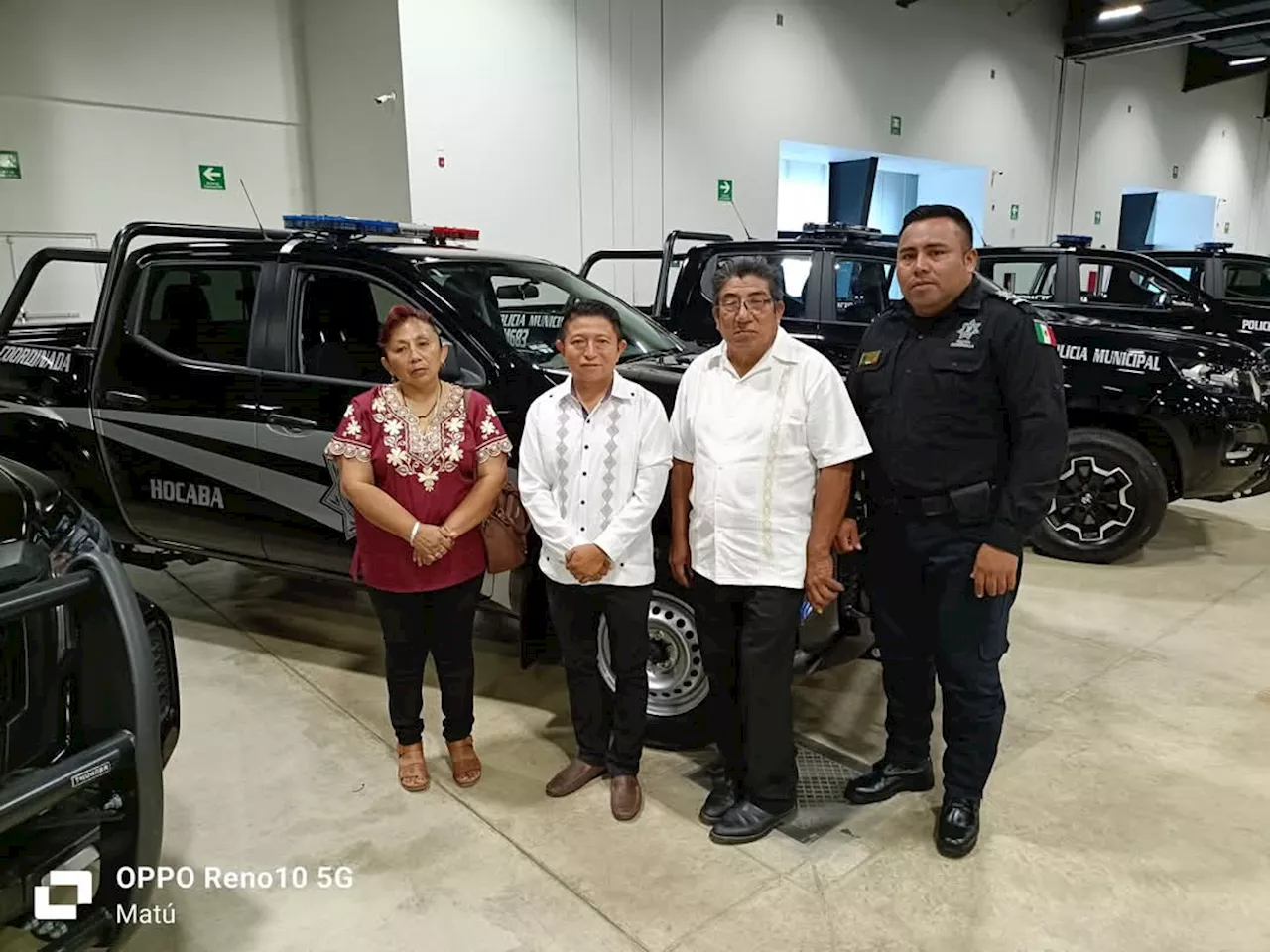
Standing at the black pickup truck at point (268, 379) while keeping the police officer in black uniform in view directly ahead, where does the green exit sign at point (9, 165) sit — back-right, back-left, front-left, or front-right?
back-left

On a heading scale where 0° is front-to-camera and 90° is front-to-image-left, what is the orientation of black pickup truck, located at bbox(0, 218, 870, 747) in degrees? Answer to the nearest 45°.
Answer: approximately 315°

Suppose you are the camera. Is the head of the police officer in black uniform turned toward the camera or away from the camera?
toward the camera

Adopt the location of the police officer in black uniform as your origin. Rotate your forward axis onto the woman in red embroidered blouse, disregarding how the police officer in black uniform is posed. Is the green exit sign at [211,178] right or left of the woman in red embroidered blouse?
right

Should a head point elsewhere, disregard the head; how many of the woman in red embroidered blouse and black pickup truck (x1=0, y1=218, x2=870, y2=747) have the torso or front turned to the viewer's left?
0

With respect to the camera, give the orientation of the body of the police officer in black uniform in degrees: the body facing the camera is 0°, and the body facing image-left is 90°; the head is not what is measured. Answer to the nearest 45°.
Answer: approximately 45°

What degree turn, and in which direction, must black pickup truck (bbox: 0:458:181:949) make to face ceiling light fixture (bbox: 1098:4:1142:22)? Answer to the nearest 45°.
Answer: approximately 90° to its left

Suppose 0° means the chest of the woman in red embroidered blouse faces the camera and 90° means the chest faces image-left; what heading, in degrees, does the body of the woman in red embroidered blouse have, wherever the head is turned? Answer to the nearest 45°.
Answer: approximately 0°

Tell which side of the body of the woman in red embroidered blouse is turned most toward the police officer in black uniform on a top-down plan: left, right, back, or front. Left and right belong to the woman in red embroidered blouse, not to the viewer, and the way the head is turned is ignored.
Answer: left

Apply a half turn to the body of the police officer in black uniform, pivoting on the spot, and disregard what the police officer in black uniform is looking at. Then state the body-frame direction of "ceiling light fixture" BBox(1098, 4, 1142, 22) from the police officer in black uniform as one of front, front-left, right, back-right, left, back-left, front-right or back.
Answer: front-left

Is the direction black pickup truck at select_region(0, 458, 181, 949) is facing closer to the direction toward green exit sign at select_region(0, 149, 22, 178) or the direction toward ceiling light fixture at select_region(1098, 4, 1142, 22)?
the ceiling light fixture

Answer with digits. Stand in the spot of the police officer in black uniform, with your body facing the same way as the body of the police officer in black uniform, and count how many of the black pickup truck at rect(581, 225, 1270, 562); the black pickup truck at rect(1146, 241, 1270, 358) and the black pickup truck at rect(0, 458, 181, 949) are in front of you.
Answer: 1

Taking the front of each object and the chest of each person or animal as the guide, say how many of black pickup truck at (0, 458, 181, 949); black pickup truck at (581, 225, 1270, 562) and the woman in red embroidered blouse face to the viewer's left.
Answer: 0

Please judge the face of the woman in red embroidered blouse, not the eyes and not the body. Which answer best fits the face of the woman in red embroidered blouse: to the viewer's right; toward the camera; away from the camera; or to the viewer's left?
toward the camera

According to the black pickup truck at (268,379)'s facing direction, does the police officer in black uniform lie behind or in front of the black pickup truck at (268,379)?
in front
